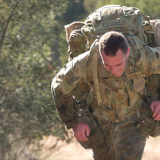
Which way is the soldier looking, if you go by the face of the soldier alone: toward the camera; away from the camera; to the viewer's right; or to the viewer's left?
toward the camera

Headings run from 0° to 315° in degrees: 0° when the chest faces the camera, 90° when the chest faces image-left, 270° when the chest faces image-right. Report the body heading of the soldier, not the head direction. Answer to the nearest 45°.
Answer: approximately 0°
